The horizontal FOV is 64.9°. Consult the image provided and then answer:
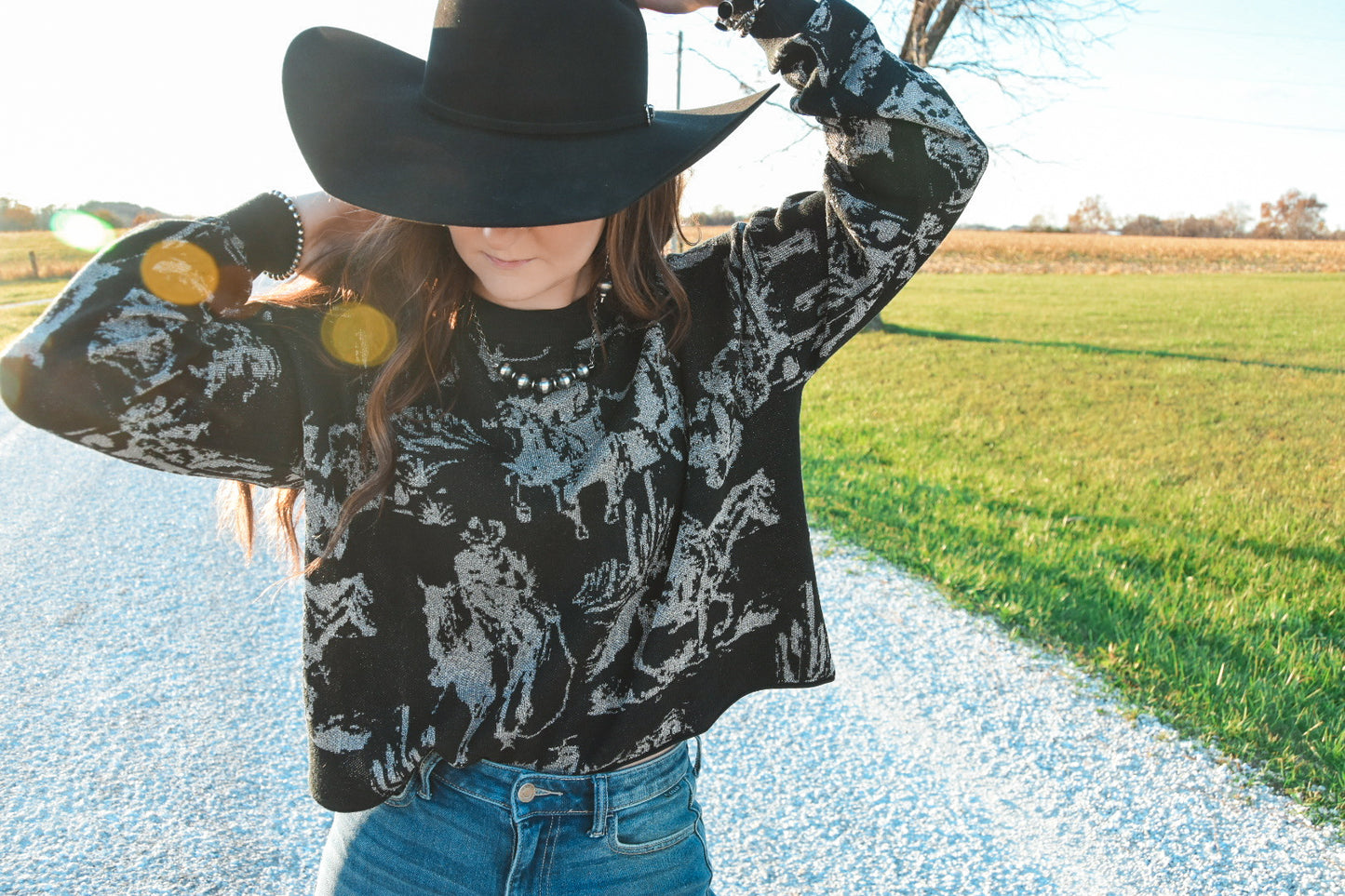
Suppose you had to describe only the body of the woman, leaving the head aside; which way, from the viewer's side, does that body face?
toward the camera
